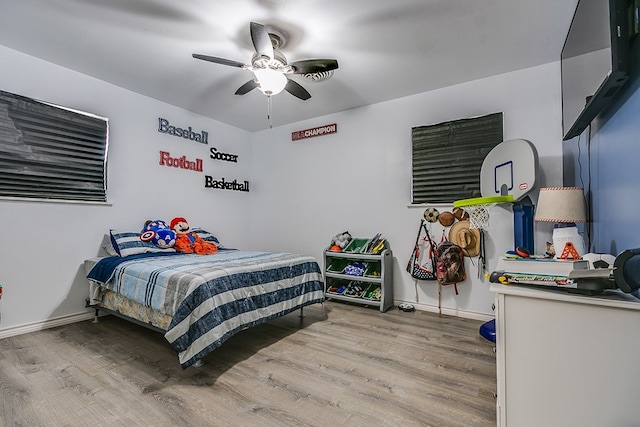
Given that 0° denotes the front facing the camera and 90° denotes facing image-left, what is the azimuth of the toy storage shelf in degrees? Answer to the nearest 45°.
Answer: approximately 45°

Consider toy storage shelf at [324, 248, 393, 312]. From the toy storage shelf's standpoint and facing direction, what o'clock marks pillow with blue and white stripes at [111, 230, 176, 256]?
The pillow with blue and white stripes is roughly at 1 o'clock from the toy storage shelf.

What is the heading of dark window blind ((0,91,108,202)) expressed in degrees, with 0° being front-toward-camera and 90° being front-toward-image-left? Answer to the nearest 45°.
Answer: approximately 315°

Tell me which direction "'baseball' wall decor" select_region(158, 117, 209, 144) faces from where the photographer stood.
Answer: facing the viewer and to the right of the viewer

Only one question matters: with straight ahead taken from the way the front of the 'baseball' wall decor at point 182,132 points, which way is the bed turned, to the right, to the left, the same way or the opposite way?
the same way

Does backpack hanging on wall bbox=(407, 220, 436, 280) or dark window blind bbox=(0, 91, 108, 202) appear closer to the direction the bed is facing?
the backpack hanging on wall

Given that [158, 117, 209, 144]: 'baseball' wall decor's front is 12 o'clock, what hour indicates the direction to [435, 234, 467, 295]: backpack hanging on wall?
The backpack hanging on wall is roughly at 12 o'clock from the 'baseball' wall decor.

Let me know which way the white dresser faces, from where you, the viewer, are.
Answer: facing to the left of the viewer

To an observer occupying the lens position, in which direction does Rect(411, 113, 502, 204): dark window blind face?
facing the viewer and to the left of the viewer

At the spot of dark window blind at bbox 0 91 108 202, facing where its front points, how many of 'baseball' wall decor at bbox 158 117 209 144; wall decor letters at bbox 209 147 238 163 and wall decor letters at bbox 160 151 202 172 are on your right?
0

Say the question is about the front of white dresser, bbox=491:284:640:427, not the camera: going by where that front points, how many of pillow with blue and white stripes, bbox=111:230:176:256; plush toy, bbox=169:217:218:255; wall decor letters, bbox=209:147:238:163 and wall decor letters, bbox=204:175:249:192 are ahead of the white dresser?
4

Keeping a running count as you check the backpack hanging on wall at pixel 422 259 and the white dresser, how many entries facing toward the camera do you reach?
1

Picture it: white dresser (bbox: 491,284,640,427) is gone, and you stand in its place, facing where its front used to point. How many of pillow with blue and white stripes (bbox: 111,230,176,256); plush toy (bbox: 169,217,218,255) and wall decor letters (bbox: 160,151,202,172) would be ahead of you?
3

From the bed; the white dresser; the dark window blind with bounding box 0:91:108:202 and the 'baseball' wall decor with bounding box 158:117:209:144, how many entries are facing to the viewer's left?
1

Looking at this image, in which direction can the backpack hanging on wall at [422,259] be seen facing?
toward the camera

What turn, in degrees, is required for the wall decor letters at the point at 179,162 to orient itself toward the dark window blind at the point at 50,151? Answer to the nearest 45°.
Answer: approximately 90° to its right

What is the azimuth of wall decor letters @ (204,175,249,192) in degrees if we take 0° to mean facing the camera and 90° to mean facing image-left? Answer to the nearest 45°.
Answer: approximately 315°

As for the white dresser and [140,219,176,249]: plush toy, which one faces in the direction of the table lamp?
the plush toy

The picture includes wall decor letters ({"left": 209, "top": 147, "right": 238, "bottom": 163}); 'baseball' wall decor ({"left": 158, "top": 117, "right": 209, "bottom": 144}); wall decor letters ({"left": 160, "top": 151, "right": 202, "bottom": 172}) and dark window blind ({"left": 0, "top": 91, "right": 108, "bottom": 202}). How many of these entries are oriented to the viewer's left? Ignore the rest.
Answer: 0

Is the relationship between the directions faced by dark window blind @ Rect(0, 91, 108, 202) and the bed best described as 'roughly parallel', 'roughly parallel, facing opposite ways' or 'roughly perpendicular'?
roughly parallel
